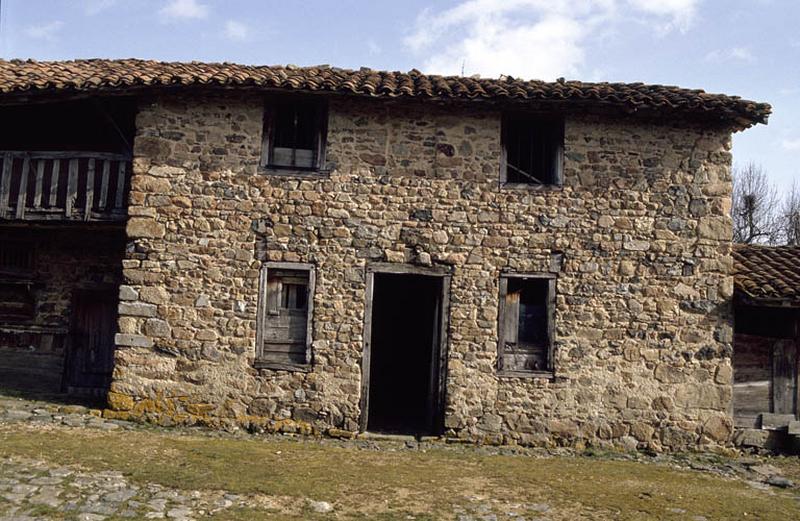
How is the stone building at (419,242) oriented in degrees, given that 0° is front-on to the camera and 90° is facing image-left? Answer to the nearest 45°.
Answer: approximately 0°

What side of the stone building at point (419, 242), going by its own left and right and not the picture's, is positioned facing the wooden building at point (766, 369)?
left
